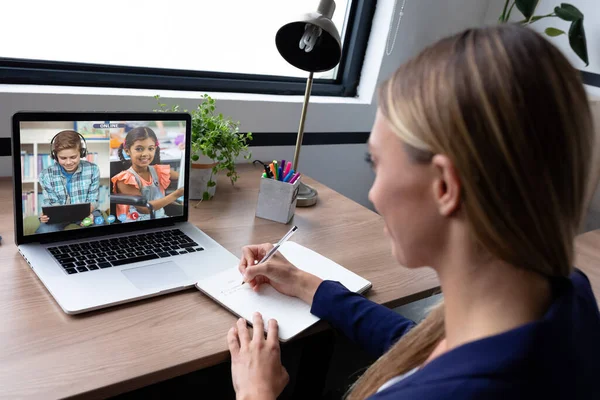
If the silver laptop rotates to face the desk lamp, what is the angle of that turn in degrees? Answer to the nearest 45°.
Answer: approximately 90° to its left

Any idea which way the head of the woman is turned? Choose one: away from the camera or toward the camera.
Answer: away from the camera

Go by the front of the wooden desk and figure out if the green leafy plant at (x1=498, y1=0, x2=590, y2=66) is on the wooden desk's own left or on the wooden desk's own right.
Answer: on the wooden desk's own left

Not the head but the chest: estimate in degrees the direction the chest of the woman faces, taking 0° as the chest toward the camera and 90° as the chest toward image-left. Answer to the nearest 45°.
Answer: approximately 135°

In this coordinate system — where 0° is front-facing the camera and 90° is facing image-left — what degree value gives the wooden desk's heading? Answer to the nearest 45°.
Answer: approximately 315°

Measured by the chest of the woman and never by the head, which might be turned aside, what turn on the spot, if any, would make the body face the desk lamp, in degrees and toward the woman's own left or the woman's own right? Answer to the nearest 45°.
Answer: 0° — they already face it

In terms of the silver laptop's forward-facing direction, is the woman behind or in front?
in front

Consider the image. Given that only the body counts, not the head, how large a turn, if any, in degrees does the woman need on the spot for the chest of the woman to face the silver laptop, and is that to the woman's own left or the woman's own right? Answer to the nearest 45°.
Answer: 0° — they already face it
